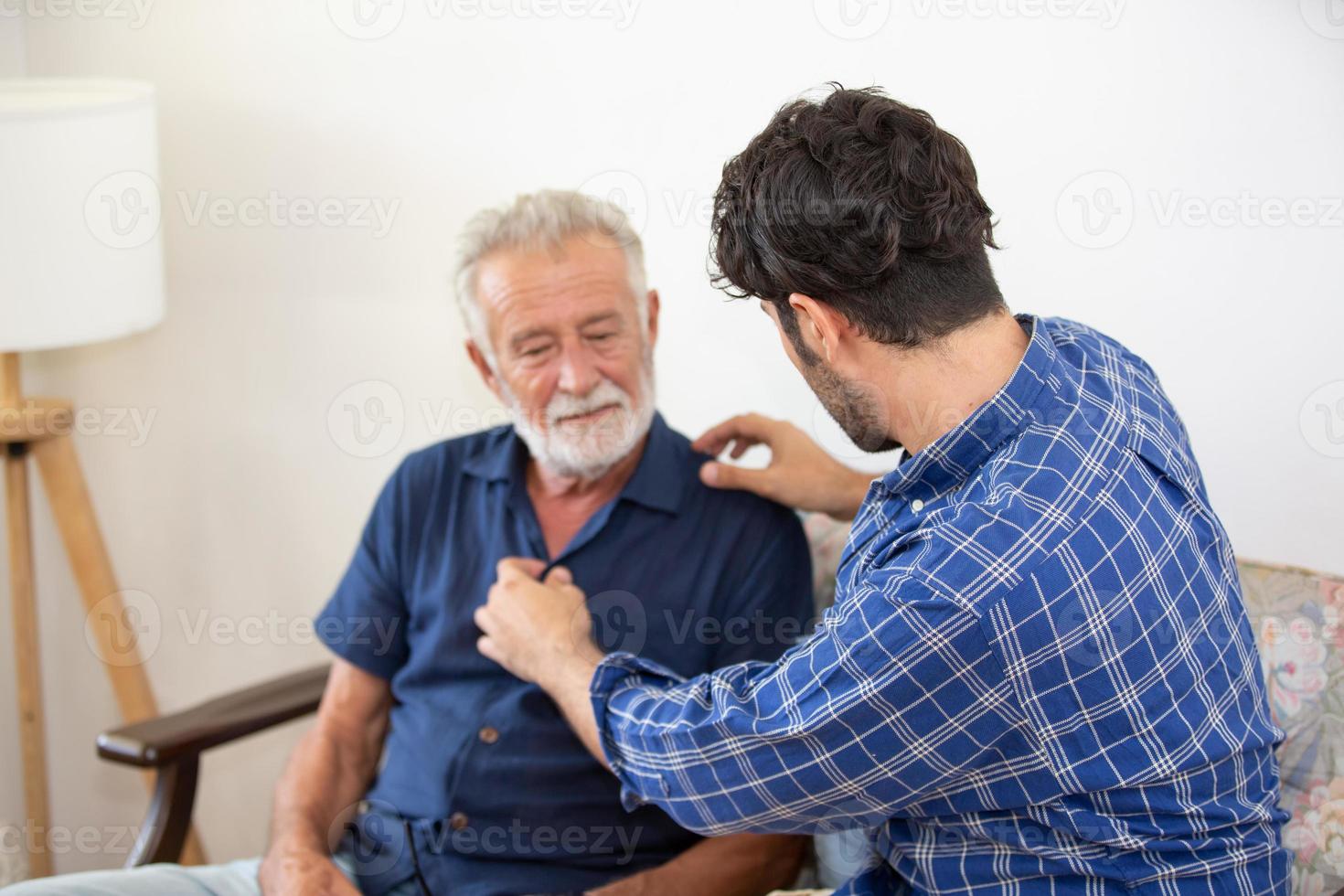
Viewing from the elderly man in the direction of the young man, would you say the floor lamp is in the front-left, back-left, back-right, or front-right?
back-right

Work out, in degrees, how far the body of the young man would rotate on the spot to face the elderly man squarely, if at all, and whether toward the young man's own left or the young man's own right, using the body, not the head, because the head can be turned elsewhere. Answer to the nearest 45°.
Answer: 0° — they already face them

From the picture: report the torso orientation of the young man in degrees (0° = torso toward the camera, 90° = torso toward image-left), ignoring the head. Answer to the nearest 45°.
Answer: approximately 135°

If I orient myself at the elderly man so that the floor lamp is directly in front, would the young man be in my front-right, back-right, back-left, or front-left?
back-left

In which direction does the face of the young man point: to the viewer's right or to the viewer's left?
to the viewer's left
